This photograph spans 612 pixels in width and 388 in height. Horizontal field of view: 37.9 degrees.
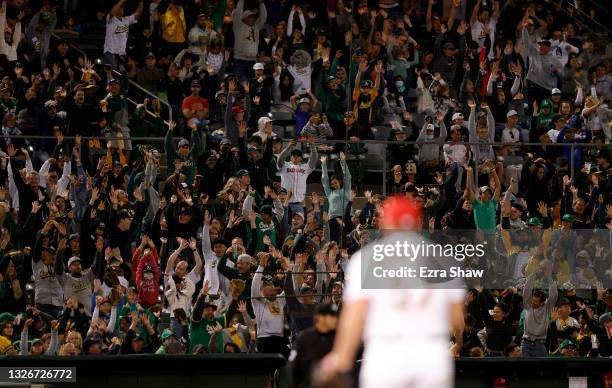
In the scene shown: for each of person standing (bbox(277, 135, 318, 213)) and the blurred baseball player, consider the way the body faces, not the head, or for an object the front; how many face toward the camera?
1

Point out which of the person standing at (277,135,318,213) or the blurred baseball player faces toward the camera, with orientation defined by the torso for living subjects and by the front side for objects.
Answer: the person standing

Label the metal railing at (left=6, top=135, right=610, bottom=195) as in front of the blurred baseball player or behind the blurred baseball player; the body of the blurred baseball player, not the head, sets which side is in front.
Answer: in front

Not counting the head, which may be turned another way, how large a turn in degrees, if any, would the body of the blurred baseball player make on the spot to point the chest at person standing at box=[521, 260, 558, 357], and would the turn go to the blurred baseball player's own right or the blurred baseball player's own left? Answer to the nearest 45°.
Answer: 0° — they already face them

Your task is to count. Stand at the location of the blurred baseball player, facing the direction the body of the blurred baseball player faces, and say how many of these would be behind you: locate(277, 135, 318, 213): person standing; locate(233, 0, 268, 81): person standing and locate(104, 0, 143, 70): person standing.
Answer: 0

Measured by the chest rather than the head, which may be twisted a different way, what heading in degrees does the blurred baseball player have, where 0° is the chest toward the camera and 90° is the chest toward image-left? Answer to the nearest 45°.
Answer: approximately 180°

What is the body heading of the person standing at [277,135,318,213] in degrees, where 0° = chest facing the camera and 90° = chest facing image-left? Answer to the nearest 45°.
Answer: approximately 0°

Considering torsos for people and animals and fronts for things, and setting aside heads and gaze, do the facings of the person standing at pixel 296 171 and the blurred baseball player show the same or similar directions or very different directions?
very different directions

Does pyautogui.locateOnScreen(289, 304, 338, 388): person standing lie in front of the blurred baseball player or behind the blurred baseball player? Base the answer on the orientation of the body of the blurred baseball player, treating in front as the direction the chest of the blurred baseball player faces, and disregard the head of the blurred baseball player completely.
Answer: in front

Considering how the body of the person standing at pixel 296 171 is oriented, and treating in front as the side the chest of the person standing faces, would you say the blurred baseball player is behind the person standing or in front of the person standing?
in front

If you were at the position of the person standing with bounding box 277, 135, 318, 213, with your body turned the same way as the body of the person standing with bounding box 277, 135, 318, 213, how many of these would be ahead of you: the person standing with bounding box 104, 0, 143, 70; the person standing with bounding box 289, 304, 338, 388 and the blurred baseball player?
2
